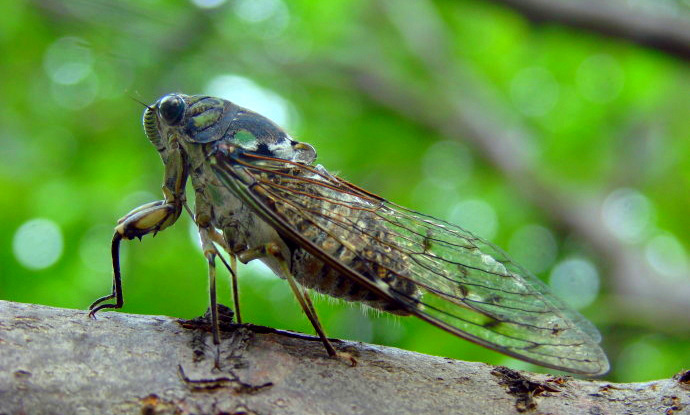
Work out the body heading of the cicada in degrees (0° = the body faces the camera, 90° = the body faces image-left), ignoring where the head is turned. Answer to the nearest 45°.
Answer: approximately 90°

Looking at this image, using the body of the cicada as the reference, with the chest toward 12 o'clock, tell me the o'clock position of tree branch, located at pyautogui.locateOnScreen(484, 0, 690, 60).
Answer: The tree branch is roughly at 4 o'clock from the cicada.
